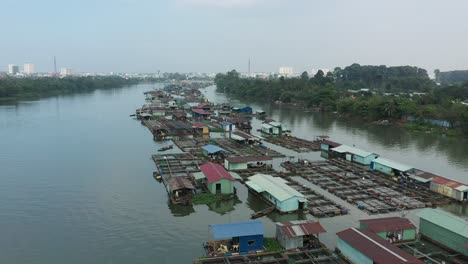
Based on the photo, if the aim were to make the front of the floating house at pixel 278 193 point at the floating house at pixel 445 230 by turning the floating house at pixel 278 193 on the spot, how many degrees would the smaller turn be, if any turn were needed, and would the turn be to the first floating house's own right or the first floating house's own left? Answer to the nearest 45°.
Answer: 0° — it already faces it

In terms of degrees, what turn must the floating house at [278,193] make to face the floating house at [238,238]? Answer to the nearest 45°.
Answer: approximately 45° to its right

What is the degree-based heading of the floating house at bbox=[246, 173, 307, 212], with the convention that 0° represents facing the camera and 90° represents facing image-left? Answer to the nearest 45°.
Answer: approximately 315°

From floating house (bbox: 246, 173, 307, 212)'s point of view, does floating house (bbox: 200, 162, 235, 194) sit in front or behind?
behind

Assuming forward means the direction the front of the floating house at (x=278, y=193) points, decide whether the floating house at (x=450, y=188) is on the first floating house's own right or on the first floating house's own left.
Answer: on the first floating house's own left

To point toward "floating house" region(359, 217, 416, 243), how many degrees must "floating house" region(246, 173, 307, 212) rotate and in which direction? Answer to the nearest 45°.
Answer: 0° — it already faces it

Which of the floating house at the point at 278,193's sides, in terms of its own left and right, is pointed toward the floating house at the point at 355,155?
left

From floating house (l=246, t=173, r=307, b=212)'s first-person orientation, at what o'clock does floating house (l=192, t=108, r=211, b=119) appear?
floating house (l=192, t=108, r=211, b=119) is roughly at 7 o'clock from floating house (l=246, t=173, r=307, b=212).

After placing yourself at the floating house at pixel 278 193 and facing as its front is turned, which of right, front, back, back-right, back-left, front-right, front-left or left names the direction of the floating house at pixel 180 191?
back-right

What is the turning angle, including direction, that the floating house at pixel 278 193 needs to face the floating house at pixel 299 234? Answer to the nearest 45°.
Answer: approximately 45° to its right

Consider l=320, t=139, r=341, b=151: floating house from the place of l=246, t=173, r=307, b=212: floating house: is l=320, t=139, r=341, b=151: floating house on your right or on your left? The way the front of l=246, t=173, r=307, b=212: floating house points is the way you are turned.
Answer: on your left

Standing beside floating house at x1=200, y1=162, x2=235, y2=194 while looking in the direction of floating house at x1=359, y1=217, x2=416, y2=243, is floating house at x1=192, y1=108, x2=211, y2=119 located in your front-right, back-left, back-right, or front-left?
back-left

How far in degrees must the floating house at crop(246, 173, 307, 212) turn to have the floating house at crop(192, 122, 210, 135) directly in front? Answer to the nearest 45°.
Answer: approximately 135° to its left
